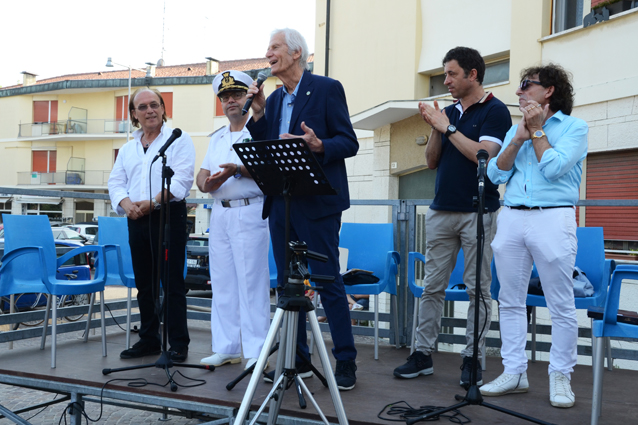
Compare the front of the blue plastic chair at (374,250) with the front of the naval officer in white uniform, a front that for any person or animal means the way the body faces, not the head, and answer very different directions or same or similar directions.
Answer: same or similar directions

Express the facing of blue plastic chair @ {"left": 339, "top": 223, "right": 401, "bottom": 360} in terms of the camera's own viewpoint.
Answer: facing the viewer and to the left of the viewer

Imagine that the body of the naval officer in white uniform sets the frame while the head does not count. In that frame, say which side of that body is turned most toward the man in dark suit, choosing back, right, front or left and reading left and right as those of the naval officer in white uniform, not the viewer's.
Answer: left

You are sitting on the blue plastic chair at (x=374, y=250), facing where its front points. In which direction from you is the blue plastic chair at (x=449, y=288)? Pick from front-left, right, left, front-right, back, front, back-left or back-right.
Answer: left

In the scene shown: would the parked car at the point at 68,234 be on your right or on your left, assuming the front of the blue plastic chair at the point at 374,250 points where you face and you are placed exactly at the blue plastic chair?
on your right

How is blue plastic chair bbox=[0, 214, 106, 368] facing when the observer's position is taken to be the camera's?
facing the viewer and to the right of the viewer

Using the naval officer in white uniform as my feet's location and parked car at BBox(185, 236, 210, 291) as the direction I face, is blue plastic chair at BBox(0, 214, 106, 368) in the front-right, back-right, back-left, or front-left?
front-left

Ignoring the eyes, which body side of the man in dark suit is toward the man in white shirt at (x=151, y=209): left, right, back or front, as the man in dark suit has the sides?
right

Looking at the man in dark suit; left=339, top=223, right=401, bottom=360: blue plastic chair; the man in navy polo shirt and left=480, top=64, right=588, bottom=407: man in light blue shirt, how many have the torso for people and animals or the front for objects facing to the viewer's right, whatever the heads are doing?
0

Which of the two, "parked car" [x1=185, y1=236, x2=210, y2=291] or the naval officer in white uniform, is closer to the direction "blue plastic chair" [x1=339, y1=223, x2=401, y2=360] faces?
the naval officer in white uniform

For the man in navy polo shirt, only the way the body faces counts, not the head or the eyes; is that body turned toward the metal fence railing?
no

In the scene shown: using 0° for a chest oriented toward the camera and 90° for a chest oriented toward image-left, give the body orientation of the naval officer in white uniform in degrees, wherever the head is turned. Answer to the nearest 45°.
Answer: approximately 45°

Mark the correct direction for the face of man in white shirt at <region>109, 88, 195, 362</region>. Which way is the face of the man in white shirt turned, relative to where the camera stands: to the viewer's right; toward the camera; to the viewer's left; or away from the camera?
toward the camera

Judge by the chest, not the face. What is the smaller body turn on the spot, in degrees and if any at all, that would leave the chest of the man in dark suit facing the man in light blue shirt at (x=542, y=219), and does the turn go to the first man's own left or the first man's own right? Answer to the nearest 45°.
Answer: approximately 135° to the first man's own left
